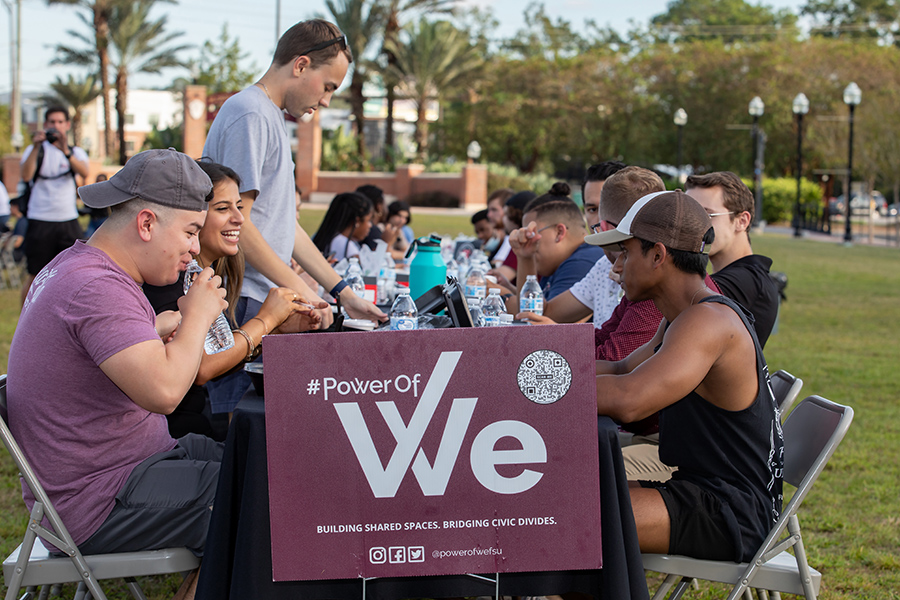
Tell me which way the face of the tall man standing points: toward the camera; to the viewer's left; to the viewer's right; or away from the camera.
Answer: to the viewer's right

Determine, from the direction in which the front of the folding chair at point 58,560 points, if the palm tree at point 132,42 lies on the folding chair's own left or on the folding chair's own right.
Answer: on the folding chair's own left

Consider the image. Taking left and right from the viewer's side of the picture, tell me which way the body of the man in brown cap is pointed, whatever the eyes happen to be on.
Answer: facing to the left of the viewer

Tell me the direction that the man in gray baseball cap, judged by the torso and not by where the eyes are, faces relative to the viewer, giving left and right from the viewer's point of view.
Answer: facing to the right of the viewer

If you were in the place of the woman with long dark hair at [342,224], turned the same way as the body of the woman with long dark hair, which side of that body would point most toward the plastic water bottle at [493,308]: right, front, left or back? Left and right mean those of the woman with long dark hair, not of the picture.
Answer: right

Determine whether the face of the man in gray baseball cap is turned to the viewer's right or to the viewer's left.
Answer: to the viewer's right

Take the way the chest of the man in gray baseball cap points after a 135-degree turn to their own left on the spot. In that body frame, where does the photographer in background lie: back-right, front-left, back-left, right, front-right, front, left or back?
front-right

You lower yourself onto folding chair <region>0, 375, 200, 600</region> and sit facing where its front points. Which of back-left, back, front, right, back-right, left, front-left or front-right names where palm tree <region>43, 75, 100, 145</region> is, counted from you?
left

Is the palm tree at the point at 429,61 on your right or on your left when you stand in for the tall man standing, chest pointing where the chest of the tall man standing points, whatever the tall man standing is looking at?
on your left

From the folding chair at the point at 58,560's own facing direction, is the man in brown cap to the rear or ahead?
ahead

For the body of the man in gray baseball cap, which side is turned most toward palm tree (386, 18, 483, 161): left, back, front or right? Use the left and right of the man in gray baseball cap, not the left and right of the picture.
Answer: left

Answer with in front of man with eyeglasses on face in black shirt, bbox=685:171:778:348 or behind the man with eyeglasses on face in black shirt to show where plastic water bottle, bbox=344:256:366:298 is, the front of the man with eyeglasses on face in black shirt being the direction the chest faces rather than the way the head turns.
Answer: in front
